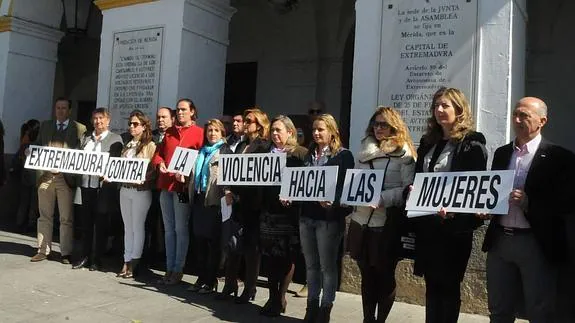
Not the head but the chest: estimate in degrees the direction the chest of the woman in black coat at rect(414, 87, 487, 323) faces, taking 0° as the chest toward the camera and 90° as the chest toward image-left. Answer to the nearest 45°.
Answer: approximately 45°

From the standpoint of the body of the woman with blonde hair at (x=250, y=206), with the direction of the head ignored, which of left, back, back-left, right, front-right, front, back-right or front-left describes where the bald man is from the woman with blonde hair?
left

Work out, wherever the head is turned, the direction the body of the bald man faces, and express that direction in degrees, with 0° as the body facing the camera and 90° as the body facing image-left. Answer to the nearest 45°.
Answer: approximately 45°

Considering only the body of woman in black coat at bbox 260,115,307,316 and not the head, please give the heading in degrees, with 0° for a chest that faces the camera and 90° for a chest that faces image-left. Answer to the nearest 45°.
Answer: approximately 45°

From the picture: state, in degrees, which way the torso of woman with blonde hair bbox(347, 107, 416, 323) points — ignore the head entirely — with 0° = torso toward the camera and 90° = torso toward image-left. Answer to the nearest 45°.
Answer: approximately 45°

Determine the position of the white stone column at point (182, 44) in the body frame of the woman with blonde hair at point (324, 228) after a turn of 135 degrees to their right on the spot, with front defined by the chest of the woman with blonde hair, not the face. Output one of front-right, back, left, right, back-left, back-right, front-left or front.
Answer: front-left
